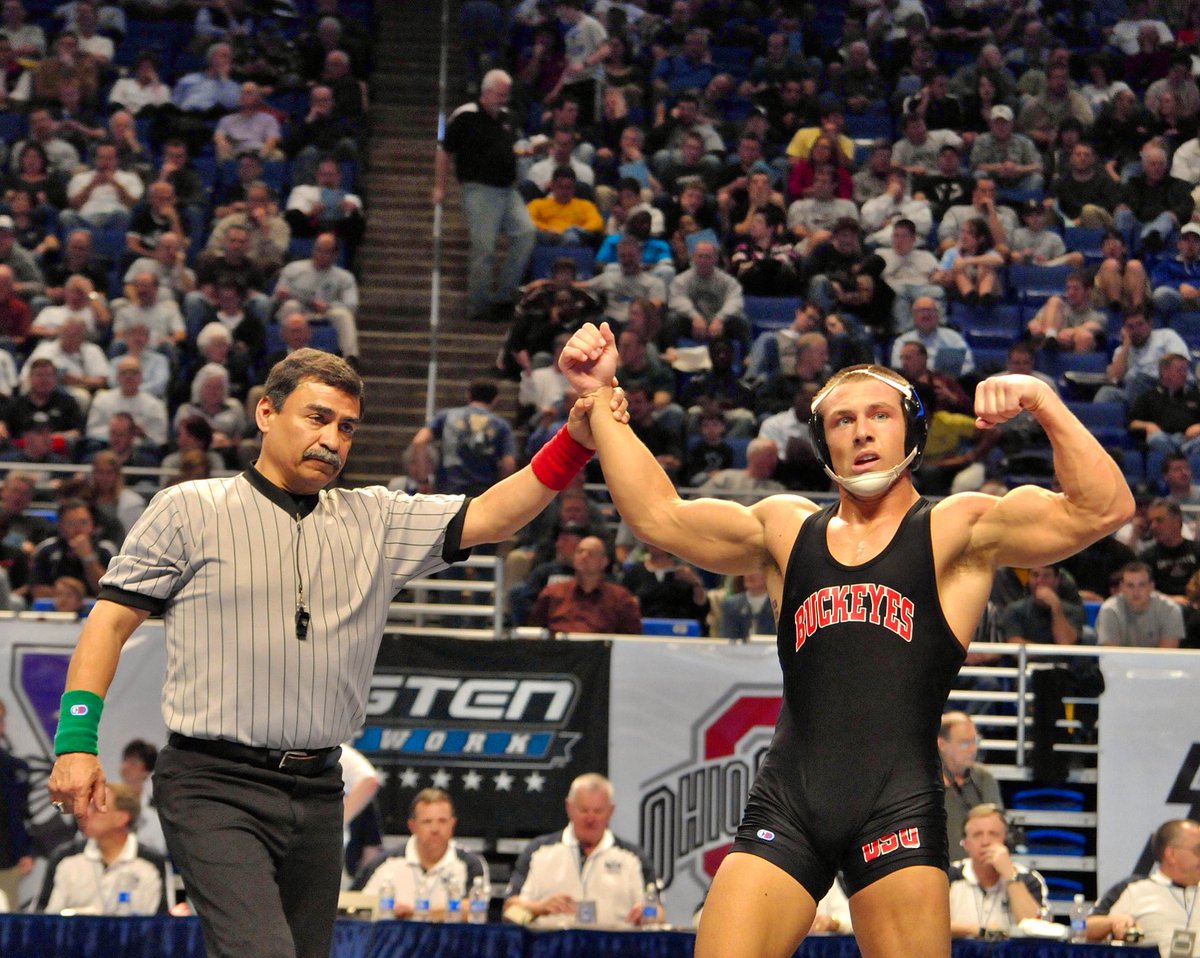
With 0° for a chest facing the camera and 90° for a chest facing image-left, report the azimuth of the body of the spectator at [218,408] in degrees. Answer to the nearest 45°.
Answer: approximately 0°

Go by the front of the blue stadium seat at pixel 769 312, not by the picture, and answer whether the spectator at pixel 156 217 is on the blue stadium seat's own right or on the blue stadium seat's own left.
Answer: on the blue stadium seat's own right

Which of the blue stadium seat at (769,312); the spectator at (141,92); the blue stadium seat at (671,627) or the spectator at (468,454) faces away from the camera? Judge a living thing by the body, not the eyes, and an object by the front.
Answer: the spectator at (468,454)

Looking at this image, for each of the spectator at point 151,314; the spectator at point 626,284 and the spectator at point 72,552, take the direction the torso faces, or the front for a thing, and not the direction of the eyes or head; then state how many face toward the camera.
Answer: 3

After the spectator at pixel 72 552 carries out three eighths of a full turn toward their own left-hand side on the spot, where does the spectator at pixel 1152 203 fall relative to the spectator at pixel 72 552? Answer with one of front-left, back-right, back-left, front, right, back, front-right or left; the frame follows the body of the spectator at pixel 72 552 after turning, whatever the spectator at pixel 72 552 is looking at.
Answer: front-right

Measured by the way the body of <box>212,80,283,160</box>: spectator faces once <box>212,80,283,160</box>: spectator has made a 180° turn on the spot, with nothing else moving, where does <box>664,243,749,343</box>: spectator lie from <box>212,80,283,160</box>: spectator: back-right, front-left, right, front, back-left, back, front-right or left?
back-right

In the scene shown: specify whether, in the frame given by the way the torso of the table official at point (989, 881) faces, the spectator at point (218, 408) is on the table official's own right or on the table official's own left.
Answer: on the table official's own right

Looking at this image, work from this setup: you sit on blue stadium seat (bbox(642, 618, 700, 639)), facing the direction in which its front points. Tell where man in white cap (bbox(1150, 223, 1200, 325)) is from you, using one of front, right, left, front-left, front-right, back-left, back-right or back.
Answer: back-left

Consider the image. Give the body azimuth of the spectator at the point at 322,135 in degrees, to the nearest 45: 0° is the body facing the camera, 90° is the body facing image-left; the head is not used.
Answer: approximately 0°

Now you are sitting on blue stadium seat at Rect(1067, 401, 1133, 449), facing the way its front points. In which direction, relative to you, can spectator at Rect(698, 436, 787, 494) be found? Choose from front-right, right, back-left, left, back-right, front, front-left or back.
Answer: front-right

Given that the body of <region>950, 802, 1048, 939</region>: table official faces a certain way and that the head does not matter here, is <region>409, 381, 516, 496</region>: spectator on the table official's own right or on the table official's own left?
on the table official's own right

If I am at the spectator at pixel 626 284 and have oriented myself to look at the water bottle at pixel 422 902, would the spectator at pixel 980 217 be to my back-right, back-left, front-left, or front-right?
back-left

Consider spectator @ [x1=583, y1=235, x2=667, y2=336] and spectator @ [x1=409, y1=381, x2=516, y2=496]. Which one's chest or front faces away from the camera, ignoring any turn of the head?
spectator @ [x1=409, y1=381, x2=516, y2=496]

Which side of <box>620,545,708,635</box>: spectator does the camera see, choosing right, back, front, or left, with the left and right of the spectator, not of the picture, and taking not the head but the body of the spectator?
front

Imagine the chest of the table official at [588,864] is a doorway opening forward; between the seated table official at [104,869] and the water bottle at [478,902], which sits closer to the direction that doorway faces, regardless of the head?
the water bottle

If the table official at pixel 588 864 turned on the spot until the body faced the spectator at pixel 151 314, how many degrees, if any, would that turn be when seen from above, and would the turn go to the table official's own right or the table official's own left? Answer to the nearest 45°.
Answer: approximately 135° to the table official's own right

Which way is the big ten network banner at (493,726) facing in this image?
toward the camera

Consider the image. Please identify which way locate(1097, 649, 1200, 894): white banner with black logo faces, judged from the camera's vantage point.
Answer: facing the viewer
